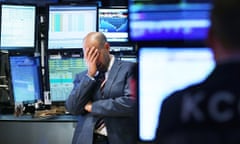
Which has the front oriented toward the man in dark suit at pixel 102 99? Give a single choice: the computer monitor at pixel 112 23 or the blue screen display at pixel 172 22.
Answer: the computer monitor

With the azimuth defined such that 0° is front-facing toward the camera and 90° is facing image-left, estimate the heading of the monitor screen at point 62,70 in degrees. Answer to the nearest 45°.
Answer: approximately 0°

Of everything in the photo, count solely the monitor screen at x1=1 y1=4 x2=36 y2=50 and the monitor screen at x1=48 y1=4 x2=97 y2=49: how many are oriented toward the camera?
2

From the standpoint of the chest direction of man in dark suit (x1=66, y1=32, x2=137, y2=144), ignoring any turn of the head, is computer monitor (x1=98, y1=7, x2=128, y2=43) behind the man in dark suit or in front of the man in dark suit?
behind

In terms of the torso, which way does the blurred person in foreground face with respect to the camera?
away from the camera

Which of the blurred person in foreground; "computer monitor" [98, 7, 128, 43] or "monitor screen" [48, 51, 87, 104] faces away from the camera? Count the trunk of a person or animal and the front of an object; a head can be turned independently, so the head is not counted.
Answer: the blurred person in foreground

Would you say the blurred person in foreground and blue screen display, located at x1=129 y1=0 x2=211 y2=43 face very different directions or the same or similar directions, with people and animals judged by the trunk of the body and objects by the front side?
very different directions

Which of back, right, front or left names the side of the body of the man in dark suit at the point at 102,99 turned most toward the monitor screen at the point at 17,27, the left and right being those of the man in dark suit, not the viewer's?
right

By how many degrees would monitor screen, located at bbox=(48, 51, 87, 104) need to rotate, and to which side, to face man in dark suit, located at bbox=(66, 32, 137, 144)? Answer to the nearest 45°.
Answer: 0° — it already faces them

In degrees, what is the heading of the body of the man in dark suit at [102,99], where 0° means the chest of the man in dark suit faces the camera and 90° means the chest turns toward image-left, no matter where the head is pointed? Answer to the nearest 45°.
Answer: approximately 45°
